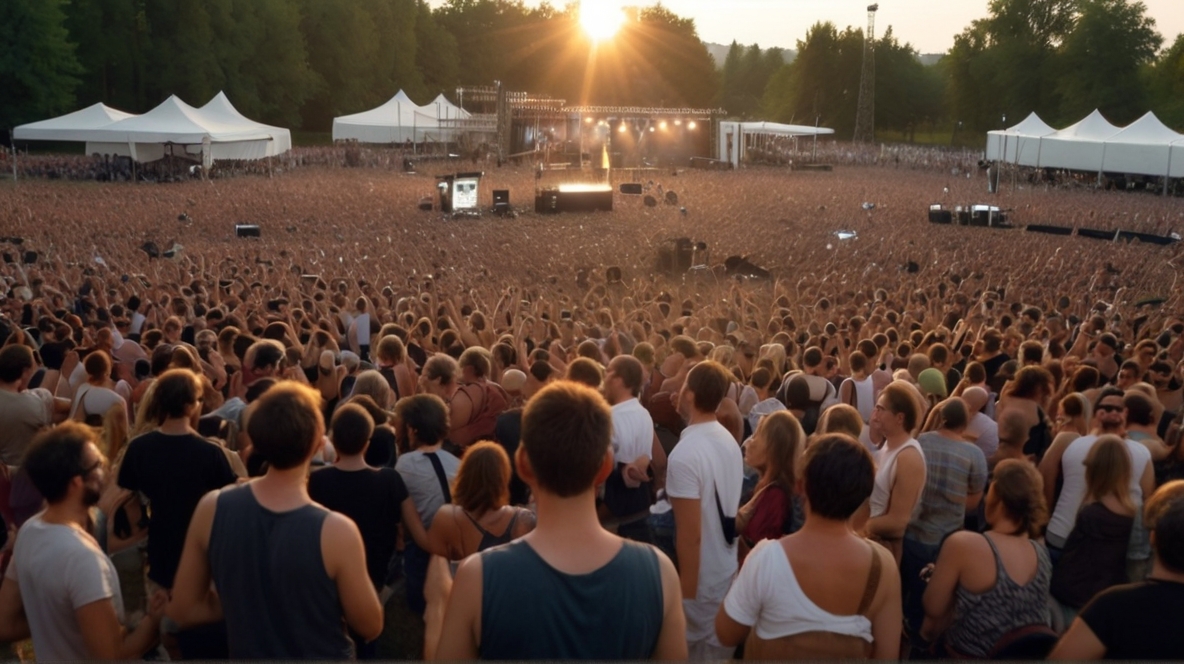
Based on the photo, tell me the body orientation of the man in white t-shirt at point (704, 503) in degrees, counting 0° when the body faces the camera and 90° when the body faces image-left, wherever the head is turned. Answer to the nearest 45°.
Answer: approximately 135°

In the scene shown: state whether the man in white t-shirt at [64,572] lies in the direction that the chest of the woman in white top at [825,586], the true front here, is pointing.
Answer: no

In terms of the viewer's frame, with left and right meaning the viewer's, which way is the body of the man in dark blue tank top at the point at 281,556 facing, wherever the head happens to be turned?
facing away from the viewer

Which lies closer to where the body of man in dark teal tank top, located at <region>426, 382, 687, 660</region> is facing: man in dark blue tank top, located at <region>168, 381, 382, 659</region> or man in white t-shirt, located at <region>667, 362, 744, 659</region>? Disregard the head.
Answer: the man in white t-shirt

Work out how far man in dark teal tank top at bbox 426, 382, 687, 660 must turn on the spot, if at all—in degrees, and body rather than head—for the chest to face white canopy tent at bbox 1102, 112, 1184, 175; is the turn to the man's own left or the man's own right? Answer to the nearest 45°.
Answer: approximately 45° to the man's own right

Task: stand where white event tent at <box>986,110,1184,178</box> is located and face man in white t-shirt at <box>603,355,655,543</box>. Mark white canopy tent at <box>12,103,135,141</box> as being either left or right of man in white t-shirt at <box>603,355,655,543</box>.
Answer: right

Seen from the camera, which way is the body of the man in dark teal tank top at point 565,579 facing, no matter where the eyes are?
away from the camera

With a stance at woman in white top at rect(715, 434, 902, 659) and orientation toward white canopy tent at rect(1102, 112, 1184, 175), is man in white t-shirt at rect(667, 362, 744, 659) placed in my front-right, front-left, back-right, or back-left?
front-left

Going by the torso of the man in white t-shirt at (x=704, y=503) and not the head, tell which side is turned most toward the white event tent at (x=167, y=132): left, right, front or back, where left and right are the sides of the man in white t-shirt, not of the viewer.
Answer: front

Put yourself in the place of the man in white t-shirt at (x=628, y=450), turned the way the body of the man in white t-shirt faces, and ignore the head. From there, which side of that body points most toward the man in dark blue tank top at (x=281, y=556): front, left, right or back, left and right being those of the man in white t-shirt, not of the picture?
left

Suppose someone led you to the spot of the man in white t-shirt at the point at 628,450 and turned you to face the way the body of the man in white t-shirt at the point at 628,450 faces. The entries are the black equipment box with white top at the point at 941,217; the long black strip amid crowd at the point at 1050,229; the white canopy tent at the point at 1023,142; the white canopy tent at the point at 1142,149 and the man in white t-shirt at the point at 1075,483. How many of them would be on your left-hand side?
0

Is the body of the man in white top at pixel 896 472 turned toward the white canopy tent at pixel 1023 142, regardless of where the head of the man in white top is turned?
no

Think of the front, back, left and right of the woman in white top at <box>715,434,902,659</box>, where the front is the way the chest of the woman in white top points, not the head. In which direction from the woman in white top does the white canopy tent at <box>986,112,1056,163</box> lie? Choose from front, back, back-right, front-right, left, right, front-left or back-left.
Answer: front

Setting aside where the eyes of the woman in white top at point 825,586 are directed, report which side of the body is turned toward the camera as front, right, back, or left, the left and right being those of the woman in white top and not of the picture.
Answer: back

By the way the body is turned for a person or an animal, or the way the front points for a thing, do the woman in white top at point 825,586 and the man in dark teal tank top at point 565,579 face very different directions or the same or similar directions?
same or similar directions
